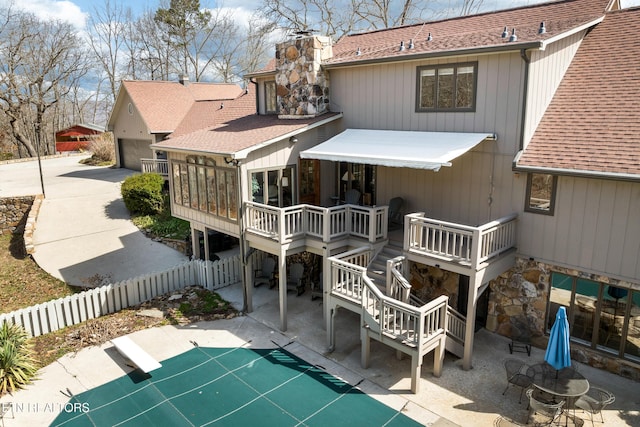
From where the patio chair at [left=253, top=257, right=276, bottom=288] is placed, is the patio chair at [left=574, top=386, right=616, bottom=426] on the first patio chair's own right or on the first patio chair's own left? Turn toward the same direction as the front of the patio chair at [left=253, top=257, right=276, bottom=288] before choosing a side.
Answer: on the first patio chair's own left

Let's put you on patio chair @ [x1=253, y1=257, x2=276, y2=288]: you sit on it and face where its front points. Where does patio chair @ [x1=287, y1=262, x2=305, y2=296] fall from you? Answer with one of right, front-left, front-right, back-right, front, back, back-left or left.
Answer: left

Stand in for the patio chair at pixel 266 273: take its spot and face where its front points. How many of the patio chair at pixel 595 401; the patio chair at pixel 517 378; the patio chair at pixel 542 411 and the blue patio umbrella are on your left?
4

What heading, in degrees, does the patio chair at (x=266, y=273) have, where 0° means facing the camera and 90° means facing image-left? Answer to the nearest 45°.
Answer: approximately 45°

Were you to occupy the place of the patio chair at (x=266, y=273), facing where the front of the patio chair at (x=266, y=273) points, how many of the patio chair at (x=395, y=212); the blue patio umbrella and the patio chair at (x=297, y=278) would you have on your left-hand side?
3

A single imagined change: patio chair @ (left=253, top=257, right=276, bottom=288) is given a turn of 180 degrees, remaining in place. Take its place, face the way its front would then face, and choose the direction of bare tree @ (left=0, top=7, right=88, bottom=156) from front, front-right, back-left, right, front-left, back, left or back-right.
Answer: left

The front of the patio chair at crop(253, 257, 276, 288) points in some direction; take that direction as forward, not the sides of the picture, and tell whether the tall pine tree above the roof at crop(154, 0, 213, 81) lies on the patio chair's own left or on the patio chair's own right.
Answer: on the patio chair's own right
